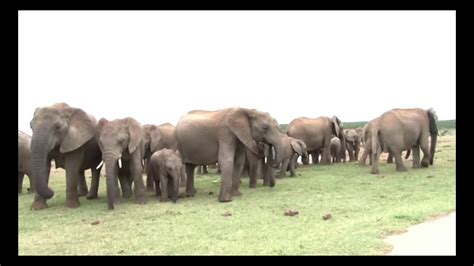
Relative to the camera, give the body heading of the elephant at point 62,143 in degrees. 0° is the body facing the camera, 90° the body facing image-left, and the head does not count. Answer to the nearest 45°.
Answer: approximately 45°

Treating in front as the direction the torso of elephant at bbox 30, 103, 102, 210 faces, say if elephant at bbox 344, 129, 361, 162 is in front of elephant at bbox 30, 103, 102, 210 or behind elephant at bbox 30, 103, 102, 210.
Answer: behind

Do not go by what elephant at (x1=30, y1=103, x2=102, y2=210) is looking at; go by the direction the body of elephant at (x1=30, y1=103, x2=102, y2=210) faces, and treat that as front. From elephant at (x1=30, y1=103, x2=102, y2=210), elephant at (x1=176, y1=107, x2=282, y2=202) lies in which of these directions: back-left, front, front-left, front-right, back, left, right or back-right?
back-left

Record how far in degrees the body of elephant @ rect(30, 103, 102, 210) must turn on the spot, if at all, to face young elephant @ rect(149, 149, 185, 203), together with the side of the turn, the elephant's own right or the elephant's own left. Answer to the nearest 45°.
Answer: approximately 135° to the elephant's own left

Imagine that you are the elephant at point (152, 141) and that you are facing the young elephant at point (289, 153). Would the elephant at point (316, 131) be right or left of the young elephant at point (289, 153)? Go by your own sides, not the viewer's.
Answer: left

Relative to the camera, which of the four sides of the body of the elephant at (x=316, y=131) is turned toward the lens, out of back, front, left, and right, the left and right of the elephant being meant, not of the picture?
right

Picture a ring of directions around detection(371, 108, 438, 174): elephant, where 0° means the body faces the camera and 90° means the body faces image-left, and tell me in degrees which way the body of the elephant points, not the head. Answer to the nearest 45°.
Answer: approximately 225°

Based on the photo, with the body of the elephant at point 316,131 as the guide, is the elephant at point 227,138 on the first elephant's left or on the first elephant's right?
on the first elephant's right

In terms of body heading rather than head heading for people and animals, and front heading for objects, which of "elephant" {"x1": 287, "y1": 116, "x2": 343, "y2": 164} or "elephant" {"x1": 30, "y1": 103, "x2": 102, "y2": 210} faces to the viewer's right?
"elephant" {"x1": 287, "y1": 116, "x2": 343, "y2": 164}
